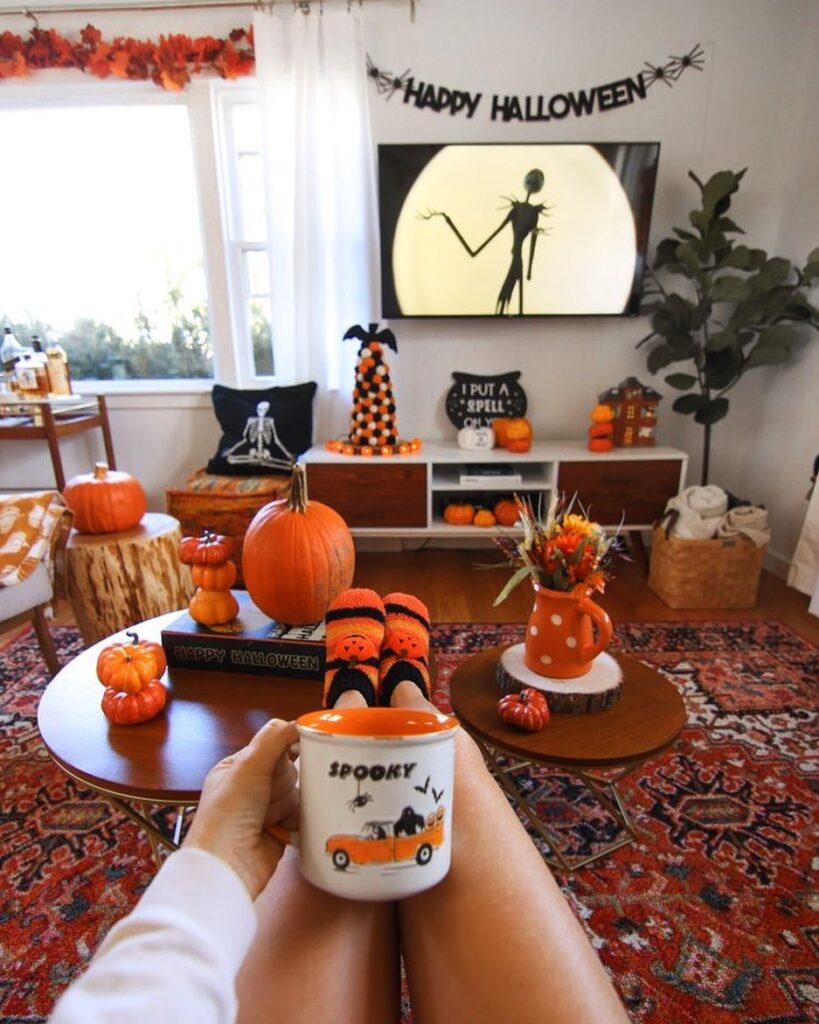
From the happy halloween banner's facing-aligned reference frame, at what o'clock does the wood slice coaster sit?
The wood slice coaster is roughly at 12 o'clock from the happy halloween banner.

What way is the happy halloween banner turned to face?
toward the camera

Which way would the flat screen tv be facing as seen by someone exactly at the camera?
facing the viewer

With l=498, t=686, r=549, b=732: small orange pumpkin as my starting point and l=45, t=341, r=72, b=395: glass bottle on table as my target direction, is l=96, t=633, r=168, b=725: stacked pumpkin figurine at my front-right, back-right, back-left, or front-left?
front-left

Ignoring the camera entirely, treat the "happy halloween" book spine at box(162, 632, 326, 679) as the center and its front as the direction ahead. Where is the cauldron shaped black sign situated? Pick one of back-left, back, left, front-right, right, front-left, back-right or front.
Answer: back-left

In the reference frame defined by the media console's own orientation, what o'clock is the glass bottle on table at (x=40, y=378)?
The glass bottle on table is roughly at 3 o'clock from the media console.

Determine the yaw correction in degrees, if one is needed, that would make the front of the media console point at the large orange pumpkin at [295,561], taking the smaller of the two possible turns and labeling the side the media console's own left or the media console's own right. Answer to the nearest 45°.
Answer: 0° — it already faces it

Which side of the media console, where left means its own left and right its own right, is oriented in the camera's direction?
front

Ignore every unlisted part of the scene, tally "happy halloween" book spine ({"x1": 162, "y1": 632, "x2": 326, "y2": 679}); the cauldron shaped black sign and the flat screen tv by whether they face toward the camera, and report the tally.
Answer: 3

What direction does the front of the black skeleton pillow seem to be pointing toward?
toward the camera

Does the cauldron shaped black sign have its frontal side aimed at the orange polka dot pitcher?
yes

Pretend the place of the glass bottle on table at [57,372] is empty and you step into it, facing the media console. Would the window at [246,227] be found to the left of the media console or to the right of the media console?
left

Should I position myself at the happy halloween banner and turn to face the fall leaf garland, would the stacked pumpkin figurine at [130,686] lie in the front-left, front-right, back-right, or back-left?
front-left

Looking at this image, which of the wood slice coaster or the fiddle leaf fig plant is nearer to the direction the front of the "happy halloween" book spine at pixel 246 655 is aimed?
the wood slice coaster

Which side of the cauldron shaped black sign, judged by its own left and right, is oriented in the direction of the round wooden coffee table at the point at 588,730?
front

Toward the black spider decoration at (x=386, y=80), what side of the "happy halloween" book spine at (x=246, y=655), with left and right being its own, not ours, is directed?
back
